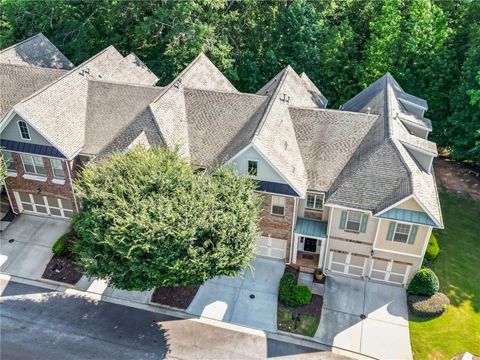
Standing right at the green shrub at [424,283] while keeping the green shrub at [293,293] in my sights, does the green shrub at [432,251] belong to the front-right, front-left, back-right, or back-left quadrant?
back-right

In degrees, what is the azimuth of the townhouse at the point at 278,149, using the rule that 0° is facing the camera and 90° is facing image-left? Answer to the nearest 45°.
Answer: approximately 0°

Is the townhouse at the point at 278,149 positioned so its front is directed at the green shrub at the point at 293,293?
yes

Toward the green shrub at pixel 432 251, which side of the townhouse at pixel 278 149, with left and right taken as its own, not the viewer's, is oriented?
left

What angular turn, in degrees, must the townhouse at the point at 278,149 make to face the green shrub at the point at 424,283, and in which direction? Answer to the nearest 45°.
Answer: approximately 45° to its left

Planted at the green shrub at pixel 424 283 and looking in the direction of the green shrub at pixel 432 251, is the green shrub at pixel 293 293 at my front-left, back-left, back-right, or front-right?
back-left
